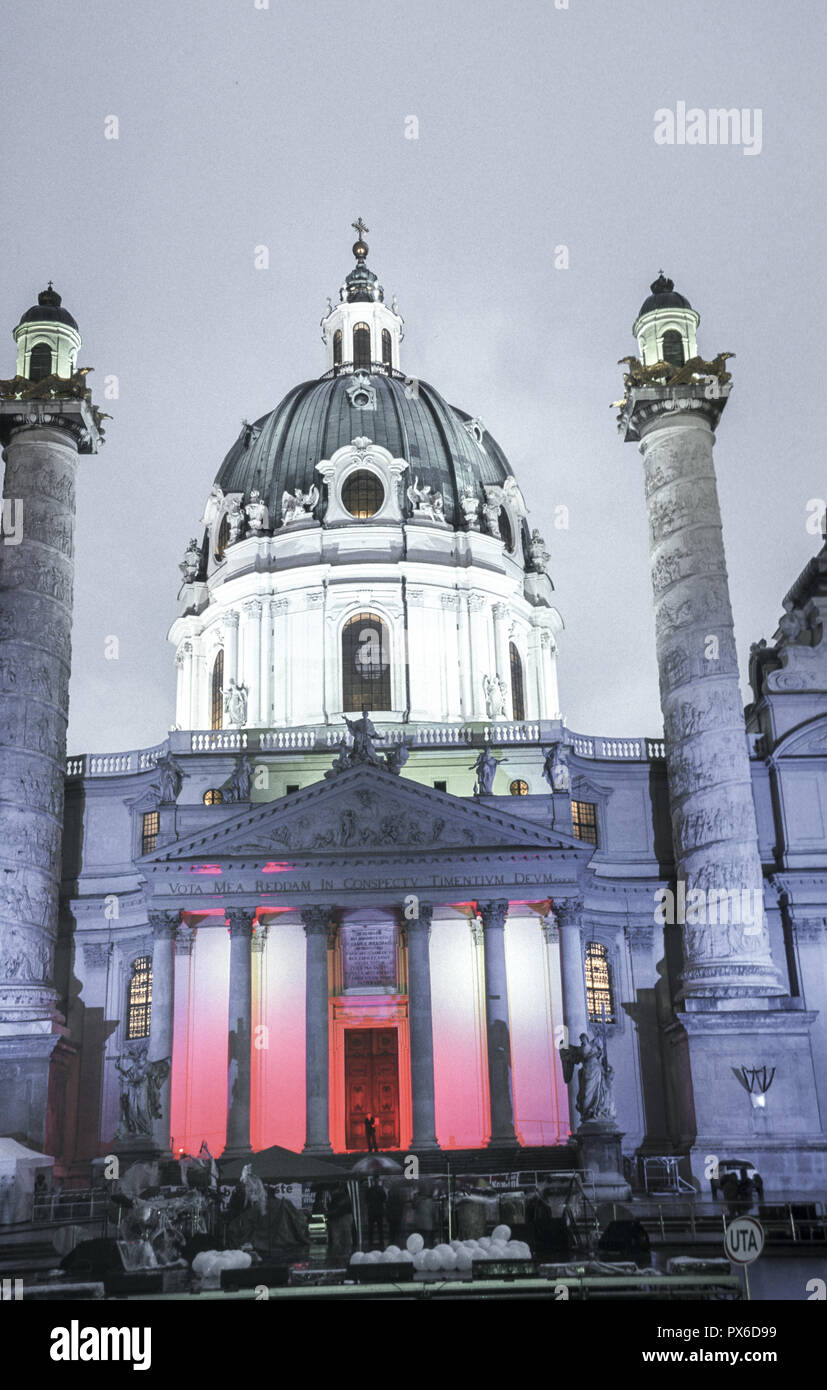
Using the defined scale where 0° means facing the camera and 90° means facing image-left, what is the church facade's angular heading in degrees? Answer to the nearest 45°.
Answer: approximately 0°

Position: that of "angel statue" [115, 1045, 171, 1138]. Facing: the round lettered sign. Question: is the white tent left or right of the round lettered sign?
right

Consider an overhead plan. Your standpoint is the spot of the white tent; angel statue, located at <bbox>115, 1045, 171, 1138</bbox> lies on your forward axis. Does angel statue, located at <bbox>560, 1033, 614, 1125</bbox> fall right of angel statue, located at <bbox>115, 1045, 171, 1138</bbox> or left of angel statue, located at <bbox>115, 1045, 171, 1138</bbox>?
right

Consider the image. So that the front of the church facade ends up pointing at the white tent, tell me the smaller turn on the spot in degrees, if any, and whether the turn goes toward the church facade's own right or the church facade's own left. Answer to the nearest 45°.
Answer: approximately 45° to the church facade's own right

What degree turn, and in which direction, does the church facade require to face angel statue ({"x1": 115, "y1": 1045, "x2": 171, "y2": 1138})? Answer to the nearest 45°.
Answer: approximately 45° to its right

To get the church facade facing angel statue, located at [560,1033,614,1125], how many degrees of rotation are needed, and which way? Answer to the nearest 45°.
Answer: approximately 45° to its left
